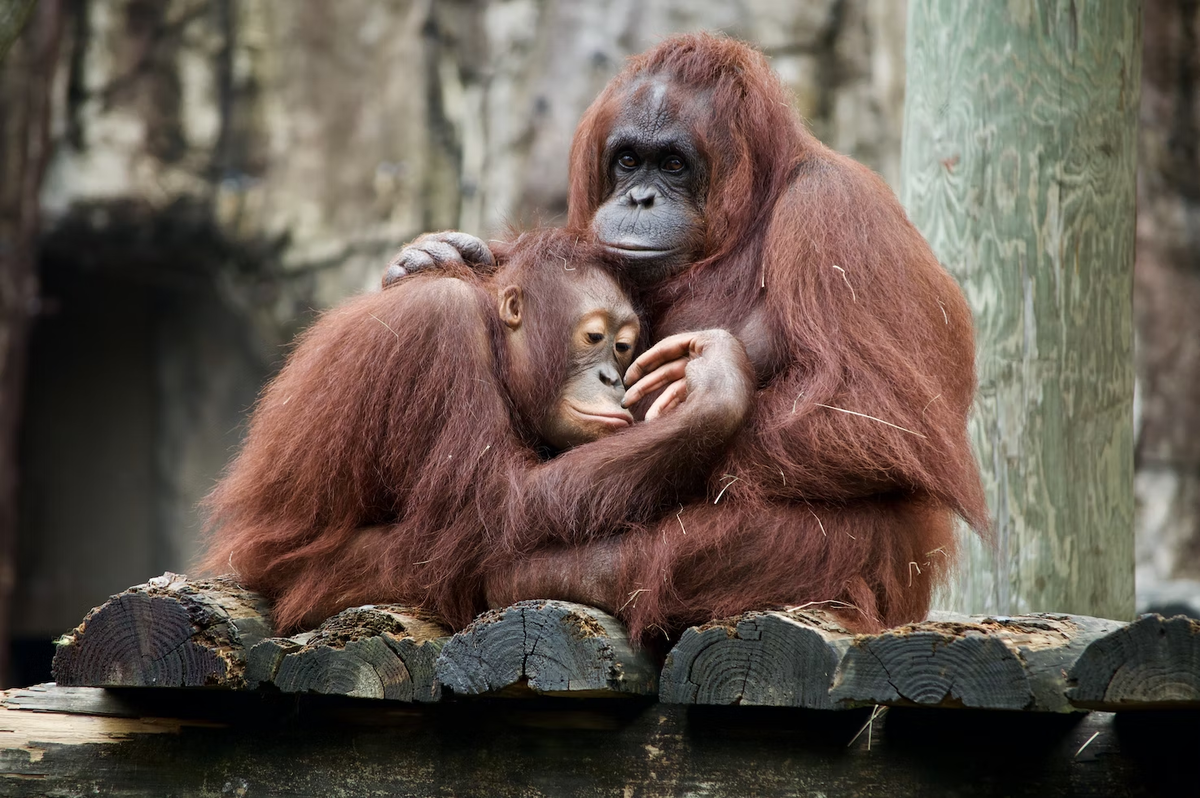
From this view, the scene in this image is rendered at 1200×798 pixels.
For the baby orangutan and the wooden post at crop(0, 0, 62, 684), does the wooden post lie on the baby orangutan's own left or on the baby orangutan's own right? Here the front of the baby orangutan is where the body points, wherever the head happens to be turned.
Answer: on the baby orangutan's own left

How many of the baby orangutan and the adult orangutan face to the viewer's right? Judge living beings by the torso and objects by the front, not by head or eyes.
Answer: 1

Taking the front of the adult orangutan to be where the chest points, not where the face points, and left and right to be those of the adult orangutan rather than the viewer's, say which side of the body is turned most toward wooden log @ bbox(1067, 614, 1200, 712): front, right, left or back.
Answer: left

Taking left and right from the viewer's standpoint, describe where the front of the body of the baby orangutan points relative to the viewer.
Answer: facing to the right of the viewer

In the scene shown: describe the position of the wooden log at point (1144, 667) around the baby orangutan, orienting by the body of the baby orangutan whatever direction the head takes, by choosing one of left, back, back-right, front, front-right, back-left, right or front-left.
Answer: front-right

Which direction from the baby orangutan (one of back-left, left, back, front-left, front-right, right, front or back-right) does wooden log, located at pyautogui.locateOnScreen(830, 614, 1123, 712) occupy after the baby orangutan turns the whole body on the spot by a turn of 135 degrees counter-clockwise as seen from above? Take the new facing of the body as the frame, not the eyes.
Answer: back

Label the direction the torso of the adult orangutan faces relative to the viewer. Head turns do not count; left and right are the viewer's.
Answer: facing the viewer and to the left of the viewer

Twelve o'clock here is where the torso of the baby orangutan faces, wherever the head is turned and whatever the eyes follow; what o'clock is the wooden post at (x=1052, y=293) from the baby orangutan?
The wooden post is roughly at 11 o'clock from the baby orangutan.
